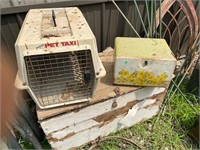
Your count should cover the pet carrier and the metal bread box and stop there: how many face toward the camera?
2

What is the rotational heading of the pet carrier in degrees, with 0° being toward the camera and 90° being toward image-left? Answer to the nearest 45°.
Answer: approximately 0°

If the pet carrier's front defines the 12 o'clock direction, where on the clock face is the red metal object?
The red metal object is roughly at 8 o'clock from the pet carrier.

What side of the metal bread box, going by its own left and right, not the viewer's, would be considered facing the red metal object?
back

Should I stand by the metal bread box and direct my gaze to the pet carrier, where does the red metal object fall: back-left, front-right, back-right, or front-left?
back-right
